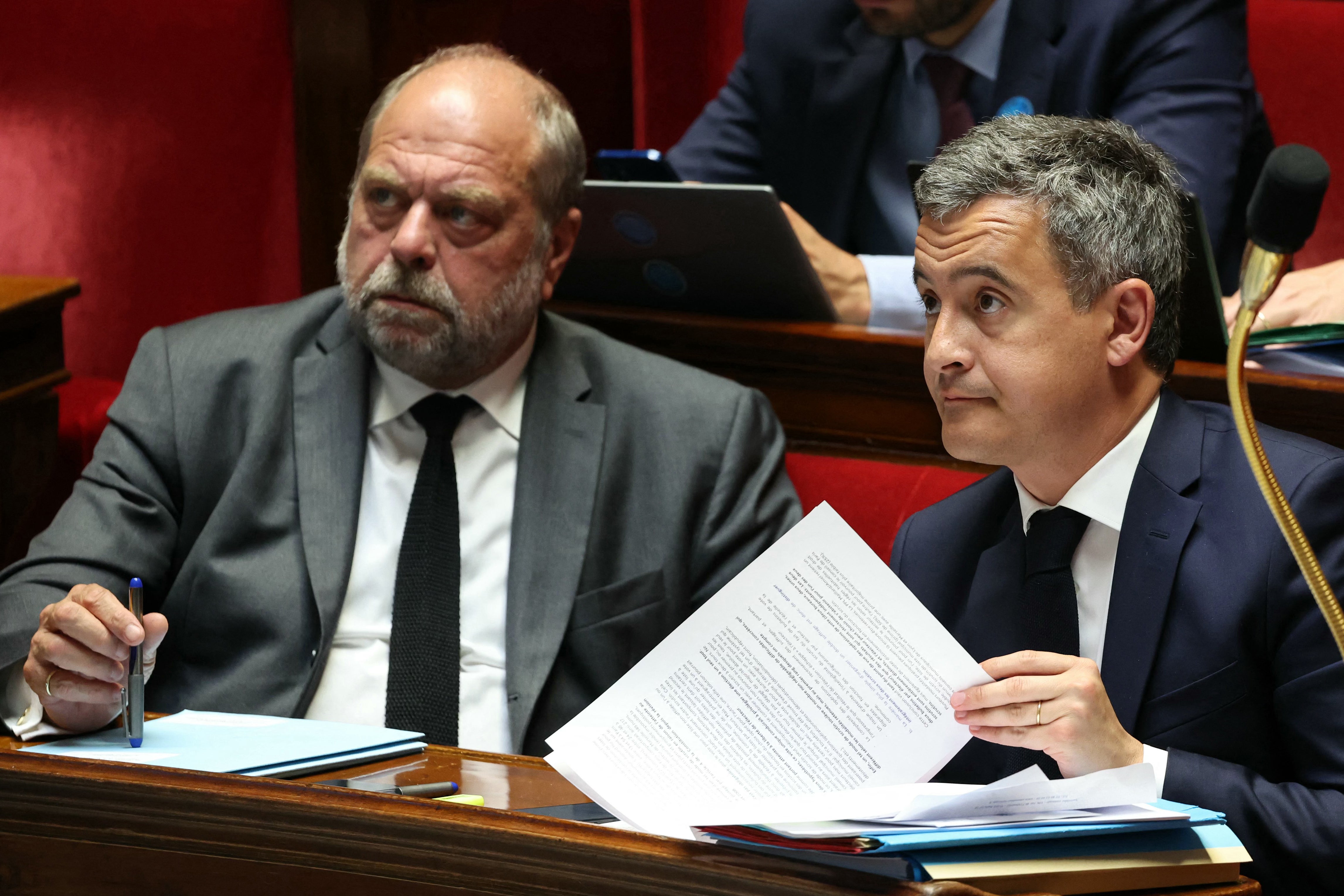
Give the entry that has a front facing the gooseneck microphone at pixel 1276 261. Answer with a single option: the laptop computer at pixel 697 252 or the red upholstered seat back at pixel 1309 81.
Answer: the red upholstered seat back

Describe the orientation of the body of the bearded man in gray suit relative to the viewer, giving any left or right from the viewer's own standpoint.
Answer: facing the viewer

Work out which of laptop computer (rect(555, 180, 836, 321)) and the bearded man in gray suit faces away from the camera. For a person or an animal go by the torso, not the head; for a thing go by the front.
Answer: the laptop computer

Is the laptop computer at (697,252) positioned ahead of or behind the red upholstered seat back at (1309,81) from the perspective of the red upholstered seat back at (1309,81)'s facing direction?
ahead

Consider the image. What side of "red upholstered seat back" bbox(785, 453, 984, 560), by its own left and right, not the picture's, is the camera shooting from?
front

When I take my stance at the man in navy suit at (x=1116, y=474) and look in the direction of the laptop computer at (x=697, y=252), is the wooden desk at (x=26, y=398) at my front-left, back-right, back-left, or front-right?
front-left

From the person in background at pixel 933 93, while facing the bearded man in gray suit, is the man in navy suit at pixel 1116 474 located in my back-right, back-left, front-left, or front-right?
front-left

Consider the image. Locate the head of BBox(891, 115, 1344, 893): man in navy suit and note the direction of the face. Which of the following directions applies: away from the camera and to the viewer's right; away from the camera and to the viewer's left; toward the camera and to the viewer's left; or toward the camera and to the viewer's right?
toward the camera and to the viewer's left

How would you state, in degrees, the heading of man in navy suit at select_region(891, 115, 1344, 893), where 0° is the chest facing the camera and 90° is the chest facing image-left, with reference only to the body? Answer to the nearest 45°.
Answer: approximately 45°

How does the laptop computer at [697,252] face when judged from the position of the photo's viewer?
facing away from the viewer

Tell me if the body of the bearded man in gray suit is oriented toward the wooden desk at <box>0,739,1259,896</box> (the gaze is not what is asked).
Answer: yes

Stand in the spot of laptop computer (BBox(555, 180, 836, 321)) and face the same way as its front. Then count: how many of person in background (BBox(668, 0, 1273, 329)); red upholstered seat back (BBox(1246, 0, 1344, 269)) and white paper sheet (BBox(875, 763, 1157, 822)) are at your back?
1

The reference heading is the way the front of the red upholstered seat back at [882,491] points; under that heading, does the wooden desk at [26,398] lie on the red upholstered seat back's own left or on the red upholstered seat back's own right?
on the red upholstered seat back's own right

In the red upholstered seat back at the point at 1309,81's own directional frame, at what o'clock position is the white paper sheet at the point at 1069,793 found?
The white paper sheet is roughly at 12 o'clock from the red upholstered seat back.

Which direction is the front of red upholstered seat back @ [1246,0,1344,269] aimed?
toward the camera

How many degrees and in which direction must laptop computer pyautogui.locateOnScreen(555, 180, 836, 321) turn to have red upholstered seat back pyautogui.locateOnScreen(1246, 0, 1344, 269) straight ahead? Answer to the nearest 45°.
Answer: approximately 45° to its right
